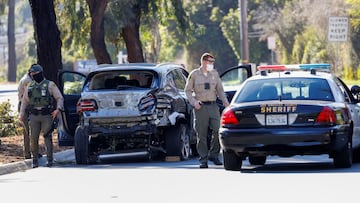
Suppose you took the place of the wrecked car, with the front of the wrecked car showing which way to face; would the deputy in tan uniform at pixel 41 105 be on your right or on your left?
on your left

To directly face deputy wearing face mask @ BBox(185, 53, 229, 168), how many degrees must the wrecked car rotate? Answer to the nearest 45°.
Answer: approximately 135° to its right

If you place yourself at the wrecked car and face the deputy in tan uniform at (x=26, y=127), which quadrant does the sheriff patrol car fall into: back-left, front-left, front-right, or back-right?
back-left

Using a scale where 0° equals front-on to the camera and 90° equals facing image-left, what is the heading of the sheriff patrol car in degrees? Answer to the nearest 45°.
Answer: approximately 180°

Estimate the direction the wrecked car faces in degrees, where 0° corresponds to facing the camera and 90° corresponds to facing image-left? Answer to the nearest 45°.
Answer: approximately 180°

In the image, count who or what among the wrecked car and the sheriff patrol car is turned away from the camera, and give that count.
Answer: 2
